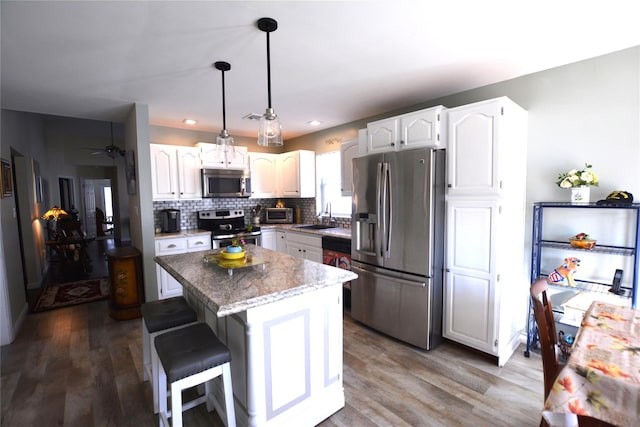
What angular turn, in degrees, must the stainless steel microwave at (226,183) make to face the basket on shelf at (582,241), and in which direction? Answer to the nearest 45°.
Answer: approximately 45° to its left

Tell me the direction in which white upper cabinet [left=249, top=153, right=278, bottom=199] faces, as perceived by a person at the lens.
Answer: facing the viewer

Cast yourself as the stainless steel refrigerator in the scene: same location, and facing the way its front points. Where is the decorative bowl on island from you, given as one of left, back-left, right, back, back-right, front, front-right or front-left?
front

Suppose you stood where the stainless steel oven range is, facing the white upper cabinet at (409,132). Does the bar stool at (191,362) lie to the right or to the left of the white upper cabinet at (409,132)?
right

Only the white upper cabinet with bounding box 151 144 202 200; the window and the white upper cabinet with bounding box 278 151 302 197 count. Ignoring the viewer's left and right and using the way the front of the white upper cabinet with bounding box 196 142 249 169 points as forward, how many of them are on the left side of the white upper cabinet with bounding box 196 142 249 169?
2

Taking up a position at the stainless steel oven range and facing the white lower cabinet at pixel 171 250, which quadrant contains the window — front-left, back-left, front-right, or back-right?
back-left

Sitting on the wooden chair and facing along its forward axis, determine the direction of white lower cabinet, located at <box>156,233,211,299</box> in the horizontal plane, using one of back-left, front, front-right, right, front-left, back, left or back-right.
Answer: back

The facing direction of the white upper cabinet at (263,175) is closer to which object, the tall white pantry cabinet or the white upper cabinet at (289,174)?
the tall white pantry cabinet

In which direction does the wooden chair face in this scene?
to the viewer's right

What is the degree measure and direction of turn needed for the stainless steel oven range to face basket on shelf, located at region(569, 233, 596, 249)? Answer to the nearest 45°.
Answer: approximately 45° to its left

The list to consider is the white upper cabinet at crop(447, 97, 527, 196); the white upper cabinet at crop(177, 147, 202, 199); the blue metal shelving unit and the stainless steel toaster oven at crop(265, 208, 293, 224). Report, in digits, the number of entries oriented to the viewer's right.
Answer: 0

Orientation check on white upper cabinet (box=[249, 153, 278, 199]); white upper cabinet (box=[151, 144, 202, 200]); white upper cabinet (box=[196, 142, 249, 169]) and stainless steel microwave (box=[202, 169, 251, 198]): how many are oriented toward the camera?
4

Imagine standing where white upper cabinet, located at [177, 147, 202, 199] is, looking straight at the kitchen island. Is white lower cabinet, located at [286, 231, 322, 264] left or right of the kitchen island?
left

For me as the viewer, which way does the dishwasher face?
facing the viewer and to the left of the viewer

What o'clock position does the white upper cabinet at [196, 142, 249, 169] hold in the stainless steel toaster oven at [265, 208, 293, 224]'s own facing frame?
The white upper cabinet is roughly at 2 o'clock from the stainless steel toaster oven.

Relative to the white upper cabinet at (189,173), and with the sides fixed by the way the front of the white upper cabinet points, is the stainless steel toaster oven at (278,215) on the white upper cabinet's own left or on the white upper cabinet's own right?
on the white upper cabinet's own left

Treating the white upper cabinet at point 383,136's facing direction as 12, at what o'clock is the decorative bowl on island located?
The decorative bowl on island is roughly at 12 o'clock from the white upper cabinet.

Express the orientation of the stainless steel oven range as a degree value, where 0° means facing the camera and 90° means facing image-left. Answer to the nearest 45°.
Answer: approximately 0°

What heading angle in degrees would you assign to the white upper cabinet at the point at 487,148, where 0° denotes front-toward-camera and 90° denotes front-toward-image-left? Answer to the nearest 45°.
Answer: approximately 45°

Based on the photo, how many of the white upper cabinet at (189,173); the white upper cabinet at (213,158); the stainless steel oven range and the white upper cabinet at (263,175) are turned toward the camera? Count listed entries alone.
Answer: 4

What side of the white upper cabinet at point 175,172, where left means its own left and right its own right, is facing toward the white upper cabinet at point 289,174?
left
